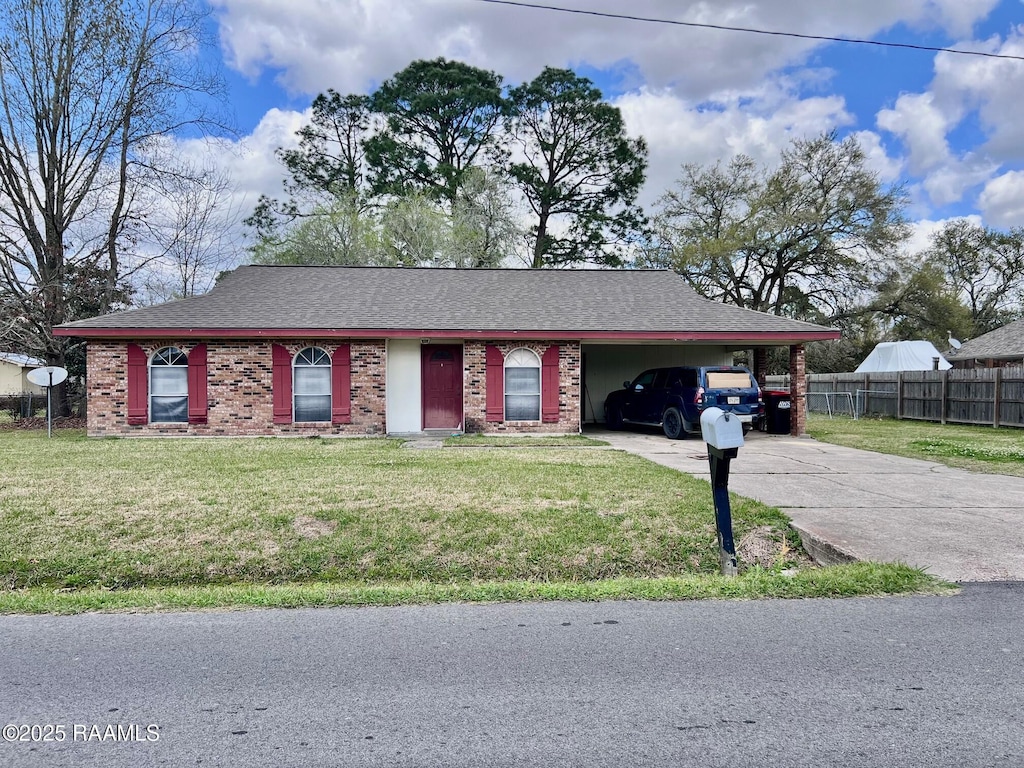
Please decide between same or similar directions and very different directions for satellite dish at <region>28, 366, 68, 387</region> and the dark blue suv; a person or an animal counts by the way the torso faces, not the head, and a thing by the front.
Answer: very different directions

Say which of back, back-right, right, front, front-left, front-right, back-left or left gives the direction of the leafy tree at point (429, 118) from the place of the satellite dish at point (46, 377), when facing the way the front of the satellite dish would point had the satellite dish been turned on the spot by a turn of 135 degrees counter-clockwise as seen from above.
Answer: front

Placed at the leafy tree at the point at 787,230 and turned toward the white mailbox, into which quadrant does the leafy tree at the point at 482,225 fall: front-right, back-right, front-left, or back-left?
front-right

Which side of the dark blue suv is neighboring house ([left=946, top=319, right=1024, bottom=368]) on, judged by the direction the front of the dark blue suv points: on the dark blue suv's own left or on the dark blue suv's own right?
on the dark blue suv's own right

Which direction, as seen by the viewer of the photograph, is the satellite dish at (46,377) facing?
facing the viewer

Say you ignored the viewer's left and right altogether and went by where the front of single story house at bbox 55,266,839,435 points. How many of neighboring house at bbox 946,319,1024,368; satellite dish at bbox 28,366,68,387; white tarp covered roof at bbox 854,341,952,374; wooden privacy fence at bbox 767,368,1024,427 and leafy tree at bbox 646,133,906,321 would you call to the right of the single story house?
1

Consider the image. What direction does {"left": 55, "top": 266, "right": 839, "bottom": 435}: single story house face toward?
toward the camera

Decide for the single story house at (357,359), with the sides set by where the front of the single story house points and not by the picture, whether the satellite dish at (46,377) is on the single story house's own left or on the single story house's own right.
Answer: on the single story house's own right

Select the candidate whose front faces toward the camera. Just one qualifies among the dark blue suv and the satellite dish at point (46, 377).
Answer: the satellite dish

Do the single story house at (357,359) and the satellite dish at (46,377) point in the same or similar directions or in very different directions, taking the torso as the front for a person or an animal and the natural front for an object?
same or similar directions

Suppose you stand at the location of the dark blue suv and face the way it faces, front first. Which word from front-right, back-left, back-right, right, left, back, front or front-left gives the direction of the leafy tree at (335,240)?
front

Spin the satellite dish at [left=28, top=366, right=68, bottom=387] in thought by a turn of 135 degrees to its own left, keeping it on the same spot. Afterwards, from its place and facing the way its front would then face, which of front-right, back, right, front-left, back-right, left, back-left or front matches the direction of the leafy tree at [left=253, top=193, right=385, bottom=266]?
front

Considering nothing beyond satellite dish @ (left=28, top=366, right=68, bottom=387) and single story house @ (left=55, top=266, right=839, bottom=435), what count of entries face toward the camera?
2

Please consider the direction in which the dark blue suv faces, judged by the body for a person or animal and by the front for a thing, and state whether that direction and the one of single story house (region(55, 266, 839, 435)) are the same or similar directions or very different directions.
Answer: very different directions

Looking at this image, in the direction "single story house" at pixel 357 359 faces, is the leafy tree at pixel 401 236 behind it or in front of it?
behind

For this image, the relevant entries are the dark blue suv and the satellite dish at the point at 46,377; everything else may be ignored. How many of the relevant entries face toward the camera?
1
